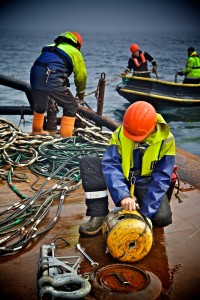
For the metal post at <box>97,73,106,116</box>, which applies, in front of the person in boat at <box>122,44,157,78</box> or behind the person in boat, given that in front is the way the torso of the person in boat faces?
in front

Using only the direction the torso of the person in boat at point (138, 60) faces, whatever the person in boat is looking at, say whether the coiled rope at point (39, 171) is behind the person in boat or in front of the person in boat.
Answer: in front

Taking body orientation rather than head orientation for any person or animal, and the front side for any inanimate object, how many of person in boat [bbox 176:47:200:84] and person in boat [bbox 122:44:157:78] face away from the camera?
0

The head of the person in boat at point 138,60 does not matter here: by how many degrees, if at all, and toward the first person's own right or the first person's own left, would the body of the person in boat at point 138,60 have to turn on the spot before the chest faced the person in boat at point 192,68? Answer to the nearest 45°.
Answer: approximately 135° to the first person's own left

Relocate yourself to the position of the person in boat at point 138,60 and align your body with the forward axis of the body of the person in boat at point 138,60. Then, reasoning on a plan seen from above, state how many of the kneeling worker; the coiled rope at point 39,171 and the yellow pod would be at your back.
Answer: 0

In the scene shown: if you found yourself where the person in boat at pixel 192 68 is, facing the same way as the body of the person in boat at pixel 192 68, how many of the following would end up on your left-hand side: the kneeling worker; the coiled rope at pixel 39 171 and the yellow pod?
3

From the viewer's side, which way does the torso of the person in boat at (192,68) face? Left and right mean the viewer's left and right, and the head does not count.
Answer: facing to the left of the viewer

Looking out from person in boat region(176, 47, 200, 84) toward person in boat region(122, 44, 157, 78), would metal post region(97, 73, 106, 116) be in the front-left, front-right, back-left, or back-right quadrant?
front-left

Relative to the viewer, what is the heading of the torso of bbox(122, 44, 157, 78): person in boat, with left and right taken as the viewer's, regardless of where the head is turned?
facing the viewer and to the left of the viewer

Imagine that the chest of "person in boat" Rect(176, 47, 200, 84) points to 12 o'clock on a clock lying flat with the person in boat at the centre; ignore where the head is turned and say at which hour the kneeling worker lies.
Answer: The kneeling worker is roughly at 9 o'clock from the person in boat.

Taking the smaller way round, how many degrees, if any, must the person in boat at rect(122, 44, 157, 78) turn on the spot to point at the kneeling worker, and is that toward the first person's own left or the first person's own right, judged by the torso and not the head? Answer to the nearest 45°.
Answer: approximately 45° to the first person's own left

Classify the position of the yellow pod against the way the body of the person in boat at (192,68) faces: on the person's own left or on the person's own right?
on the person's own left

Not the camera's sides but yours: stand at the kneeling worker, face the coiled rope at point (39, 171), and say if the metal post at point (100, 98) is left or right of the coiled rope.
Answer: right

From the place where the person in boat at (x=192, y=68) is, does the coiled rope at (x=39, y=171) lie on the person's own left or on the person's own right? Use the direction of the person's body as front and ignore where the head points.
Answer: on the person's own left

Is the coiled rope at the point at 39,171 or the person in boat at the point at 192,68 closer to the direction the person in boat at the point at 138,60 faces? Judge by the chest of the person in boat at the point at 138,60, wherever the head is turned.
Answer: the coiled rope

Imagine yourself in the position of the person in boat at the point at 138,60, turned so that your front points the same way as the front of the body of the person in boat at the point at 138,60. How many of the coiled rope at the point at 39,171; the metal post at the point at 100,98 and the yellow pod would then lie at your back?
0
